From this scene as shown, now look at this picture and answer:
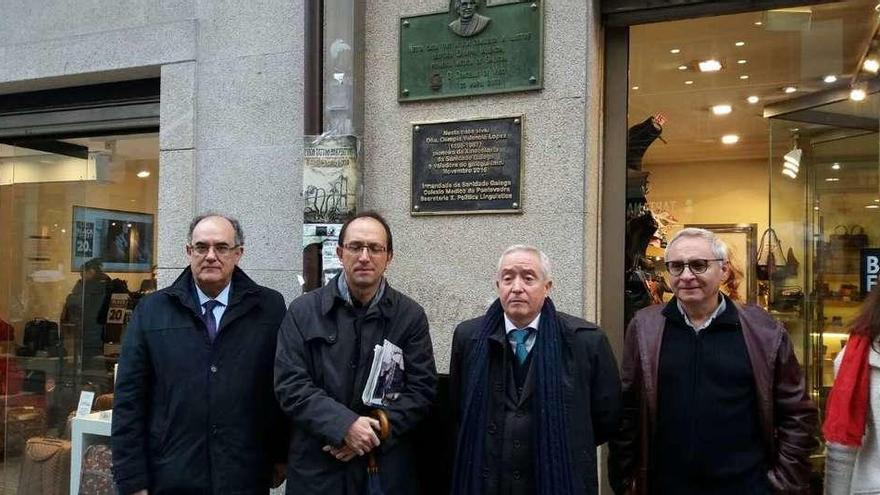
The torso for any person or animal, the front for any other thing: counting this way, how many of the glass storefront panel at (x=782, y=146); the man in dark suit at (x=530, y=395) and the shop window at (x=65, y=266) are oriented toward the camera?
3

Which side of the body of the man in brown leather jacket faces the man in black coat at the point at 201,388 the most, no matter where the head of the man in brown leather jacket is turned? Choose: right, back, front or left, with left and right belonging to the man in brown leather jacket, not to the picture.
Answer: right

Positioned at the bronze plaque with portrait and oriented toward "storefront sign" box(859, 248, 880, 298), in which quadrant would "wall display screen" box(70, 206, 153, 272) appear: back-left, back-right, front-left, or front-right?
back-left

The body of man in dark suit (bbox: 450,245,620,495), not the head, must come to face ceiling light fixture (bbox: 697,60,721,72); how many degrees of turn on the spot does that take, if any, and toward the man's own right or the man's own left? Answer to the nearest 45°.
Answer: approximately 135° to the man's own left

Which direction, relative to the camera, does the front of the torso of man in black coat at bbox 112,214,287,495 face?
toward the camera

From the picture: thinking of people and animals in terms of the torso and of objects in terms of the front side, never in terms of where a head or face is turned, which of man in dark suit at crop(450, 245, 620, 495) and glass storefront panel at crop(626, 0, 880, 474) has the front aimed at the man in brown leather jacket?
the glass storefront panel

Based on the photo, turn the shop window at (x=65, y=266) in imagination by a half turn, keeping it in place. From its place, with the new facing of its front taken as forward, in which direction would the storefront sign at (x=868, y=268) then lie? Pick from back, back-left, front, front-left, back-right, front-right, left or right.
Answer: back-right

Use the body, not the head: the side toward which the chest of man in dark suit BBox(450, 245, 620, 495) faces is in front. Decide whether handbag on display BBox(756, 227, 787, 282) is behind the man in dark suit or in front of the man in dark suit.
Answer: behind

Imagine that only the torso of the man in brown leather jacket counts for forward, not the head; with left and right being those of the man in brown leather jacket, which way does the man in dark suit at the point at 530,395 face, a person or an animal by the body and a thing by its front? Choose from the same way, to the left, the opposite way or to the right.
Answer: the same way

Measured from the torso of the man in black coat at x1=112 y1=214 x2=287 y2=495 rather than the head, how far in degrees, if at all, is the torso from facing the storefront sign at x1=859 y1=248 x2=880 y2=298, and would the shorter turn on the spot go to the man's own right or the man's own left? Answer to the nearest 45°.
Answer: approximately 90° to the man's own left

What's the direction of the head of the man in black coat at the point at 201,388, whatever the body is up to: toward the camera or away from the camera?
toward the camera

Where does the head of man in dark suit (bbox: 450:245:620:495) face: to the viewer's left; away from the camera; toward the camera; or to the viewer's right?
toward the camera

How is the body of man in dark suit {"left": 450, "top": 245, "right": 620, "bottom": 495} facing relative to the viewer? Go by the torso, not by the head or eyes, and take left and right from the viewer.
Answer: facing the viewer

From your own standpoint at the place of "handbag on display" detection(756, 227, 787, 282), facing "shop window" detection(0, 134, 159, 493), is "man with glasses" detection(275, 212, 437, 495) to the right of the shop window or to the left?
left

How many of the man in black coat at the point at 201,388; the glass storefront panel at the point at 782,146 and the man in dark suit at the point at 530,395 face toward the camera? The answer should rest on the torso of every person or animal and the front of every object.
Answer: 3

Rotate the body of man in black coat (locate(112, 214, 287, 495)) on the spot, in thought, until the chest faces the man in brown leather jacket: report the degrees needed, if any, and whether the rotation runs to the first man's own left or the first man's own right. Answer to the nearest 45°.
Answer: approximately 45° to the first man's own left
